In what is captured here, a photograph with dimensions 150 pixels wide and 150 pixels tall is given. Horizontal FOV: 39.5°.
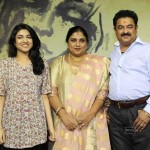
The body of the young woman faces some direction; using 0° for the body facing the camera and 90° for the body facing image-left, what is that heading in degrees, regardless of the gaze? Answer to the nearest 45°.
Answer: approximately 0°

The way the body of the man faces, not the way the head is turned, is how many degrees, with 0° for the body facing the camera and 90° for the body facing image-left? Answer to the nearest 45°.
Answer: approximately 45°

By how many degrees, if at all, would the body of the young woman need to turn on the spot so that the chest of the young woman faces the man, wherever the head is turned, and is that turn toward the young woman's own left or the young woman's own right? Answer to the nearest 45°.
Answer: approximately 90° to the young woman's own left

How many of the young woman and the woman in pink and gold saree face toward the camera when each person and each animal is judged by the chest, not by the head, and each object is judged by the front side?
2

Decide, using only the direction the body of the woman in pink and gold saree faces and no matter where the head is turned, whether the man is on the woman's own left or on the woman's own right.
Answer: on the woman's own left

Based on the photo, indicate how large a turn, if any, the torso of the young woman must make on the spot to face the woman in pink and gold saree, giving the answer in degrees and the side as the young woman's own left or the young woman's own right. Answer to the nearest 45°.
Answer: approximately 90° to the young woman's own left
